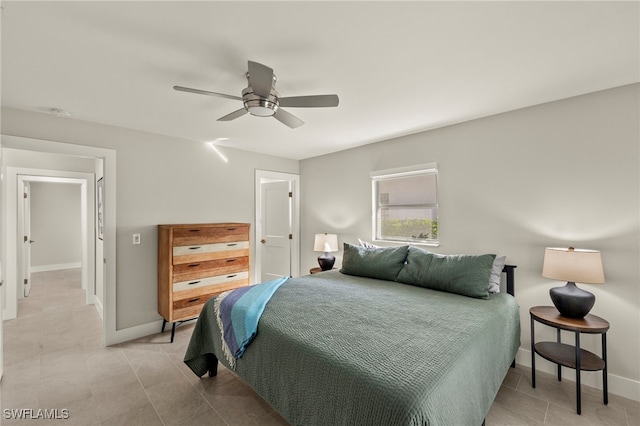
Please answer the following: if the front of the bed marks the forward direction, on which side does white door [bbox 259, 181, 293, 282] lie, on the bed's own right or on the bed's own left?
on the bed's own right

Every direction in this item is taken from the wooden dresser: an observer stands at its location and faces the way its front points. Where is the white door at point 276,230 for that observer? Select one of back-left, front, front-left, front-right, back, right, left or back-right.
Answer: left

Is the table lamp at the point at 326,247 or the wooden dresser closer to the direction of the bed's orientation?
the wooden dresser

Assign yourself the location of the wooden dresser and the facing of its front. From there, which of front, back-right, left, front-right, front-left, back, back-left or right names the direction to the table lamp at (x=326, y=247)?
front-left

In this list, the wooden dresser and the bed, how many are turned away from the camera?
0

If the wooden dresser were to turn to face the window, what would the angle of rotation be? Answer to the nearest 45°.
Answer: approximately 45° to its left

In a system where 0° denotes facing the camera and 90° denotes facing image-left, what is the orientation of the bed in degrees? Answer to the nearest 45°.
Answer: approximately 45°

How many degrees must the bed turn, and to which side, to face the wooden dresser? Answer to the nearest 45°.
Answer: approximately 90° to its right

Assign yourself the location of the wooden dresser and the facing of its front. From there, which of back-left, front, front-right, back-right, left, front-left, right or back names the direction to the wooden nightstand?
front

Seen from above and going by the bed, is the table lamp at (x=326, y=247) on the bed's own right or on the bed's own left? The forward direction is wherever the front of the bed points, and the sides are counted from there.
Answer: on the bed's own right

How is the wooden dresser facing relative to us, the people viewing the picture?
facing the viewer and to the right of the viewer

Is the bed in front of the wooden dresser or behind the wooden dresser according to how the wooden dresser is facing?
in front
